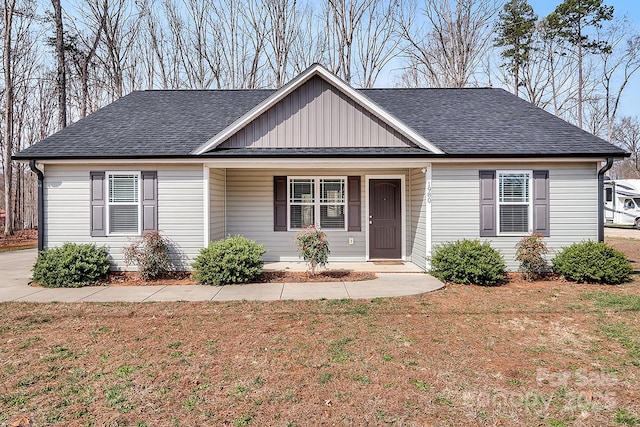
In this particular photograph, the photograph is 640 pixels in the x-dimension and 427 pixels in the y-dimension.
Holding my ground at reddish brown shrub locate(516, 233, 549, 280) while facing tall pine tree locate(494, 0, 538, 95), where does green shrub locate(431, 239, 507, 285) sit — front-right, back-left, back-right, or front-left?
back-left

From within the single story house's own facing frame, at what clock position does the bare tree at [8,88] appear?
The bare tree is roughly at 4 o'clock from the single story house.

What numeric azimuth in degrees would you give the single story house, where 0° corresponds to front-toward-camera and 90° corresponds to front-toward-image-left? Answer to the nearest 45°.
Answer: approximately 0°

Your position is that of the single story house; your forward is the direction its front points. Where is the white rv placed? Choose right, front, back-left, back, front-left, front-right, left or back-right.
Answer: back-left

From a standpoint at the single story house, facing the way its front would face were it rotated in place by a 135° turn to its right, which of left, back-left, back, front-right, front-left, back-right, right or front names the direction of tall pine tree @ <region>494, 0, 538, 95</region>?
right
